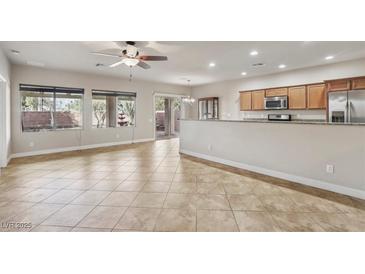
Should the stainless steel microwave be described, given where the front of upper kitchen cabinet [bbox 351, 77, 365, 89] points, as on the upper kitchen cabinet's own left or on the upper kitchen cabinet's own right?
on the upper kitchen cabinet's own right

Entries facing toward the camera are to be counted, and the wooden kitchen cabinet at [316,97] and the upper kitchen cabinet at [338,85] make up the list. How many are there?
2

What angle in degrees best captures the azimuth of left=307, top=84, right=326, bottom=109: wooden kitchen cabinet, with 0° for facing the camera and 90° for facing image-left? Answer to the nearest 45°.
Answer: approximately 0°
